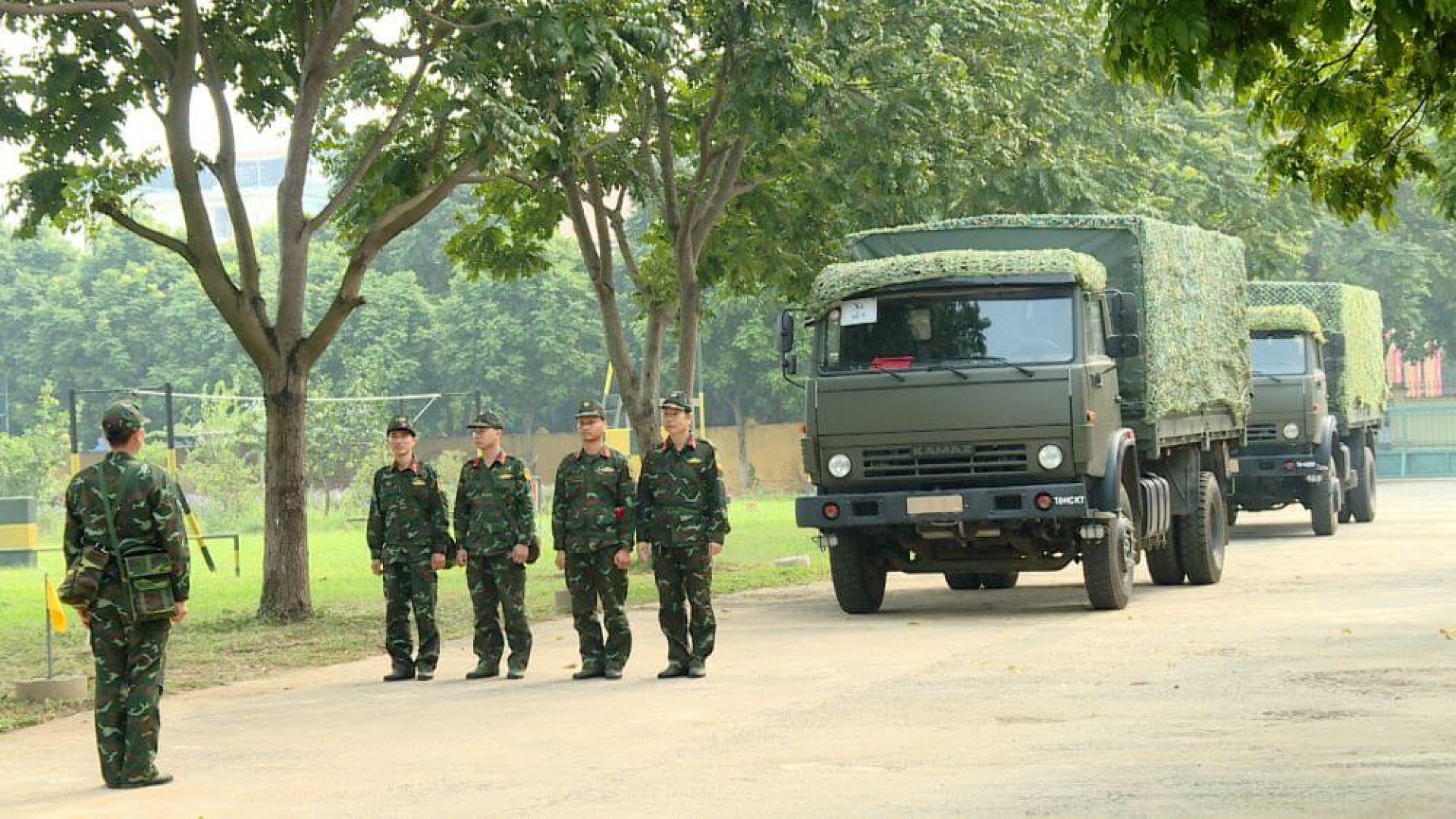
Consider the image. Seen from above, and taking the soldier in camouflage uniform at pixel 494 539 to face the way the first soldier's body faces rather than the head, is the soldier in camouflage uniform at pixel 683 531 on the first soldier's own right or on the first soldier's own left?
on the first soldier's own left

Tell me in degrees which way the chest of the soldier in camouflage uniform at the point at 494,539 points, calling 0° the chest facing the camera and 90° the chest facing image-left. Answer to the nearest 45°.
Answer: approximately 45°

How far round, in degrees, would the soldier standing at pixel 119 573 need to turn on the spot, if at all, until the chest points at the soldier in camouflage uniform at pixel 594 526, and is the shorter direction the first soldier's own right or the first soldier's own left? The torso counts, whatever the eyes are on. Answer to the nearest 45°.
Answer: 0° — they already face them

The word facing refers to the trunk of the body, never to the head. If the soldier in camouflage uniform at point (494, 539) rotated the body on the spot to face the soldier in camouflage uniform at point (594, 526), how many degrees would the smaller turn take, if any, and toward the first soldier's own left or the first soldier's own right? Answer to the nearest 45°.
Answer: approximately 90° to the first soldier's own left

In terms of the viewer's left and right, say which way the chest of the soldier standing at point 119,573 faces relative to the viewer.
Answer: facing away from the viewer and to the right of the viewer

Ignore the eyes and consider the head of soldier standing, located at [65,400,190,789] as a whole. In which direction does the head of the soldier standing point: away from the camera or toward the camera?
away from the camera

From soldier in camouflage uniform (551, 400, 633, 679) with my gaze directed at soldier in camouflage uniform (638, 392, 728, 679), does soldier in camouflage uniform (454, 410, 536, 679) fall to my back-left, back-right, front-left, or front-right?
back-left

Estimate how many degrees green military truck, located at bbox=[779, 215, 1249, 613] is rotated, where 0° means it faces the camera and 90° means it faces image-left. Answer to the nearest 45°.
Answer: approximately 45°

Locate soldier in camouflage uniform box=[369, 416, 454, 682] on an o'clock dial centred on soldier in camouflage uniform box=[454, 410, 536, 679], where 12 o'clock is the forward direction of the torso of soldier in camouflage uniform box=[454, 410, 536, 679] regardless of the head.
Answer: soldier in camouflage uniform box=[369, 416, 454, 682] is roughly at 2 o'clock from soldier in camouflage uniform box=[454, 410, 536, 679].

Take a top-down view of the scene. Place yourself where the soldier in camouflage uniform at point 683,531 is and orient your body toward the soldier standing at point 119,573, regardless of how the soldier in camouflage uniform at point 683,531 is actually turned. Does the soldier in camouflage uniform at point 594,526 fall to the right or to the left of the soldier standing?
right
